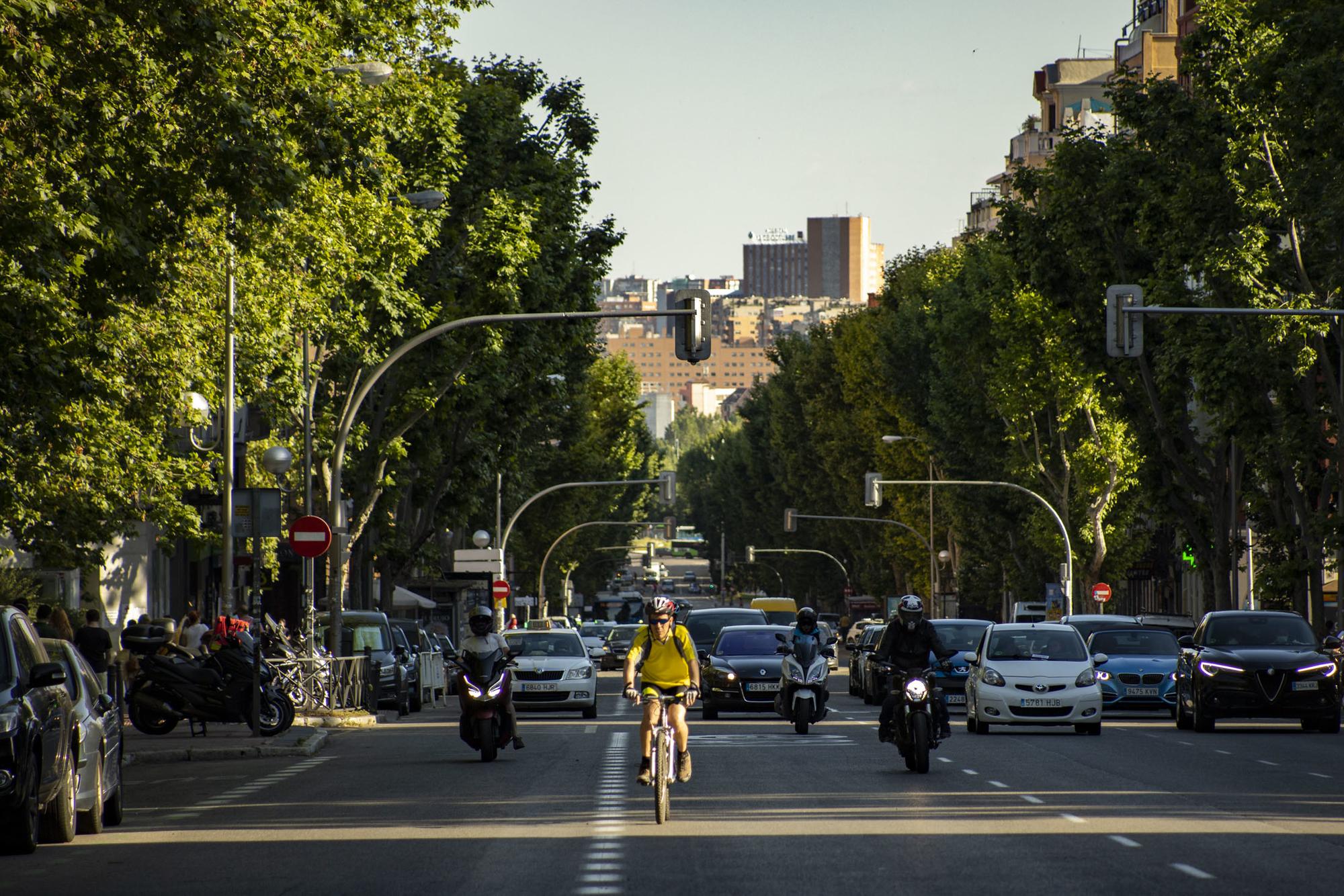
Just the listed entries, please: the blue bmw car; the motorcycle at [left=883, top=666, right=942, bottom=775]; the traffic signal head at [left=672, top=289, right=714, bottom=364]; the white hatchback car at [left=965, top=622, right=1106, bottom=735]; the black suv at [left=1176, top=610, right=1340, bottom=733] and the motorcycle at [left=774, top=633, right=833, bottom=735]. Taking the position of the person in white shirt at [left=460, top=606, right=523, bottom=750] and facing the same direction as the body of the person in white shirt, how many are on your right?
0

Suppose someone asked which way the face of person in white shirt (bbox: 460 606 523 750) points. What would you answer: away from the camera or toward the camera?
toward the camera

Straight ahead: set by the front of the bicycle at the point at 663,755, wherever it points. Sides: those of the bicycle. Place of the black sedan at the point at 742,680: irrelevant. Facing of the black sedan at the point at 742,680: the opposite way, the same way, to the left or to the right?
the same way

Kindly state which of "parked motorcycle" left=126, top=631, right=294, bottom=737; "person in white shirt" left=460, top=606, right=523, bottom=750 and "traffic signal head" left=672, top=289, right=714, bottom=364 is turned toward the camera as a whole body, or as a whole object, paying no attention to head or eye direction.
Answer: the person in white shirt

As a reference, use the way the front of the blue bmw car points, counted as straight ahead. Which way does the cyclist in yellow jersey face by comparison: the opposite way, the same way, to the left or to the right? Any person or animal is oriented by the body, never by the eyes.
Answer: the same way

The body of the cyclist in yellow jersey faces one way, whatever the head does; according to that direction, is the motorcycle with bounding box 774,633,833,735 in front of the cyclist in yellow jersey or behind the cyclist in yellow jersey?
behind

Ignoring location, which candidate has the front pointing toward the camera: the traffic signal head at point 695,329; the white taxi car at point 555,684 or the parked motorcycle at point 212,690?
the white taxi car

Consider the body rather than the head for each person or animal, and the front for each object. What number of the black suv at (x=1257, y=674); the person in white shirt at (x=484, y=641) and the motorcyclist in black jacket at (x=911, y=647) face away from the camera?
0

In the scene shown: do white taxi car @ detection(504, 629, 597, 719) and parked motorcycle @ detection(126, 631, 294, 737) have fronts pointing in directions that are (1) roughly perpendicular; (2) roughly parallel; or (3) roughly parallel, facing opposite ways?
roughly perpendicular

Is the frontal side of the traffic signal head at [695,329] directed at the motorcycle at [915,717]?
no

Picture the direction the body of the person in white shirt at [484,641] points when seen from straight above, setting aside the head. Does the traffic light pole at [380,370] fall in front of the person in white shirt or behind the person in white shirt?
behind

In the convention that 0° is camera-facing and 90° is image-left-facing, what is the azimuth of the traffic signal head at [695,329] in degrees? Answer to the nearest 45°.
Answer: approximately 180°

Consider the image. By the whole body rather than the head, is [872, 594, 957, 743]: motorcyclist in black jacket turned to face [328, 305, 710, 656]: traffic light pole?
no

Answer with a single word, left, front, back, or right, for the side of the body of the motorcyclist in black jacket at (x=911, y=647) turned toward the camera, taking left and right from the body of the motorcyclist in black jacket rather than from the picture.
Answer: front

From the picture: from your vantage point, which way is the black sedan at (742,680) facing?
toward the camera

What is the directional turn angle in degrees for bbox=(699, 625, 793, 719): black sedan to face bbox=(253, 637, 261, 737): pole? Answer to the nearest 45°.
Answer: approximately 45° to its right

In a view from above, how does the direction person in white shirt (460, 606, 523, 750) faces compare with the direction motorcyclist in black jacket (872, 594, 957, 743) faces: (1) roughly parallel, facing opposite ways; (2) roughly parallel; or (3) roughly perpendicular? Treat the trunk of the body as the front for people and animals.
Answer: roughly parallel

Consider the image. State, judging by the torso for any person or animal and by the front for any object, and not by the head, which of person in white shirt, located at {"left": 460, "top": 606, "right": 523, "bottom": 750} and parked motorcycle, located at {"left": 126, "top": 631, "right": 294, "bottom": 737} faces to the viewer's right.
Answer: the parked motorcycle

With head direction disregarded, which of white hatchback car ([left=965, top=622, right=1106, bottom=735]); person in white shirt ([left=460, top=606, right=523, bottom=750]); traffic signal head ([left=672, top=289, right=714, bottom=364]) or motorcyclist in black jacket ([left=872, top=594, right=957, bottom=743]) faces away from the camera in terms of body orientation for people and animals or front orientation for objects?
the traffic signal head

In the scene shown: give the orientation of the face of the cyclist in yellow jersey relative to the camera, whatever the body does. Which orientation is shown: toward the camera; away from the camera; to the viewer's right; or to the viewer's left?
toward the camera
